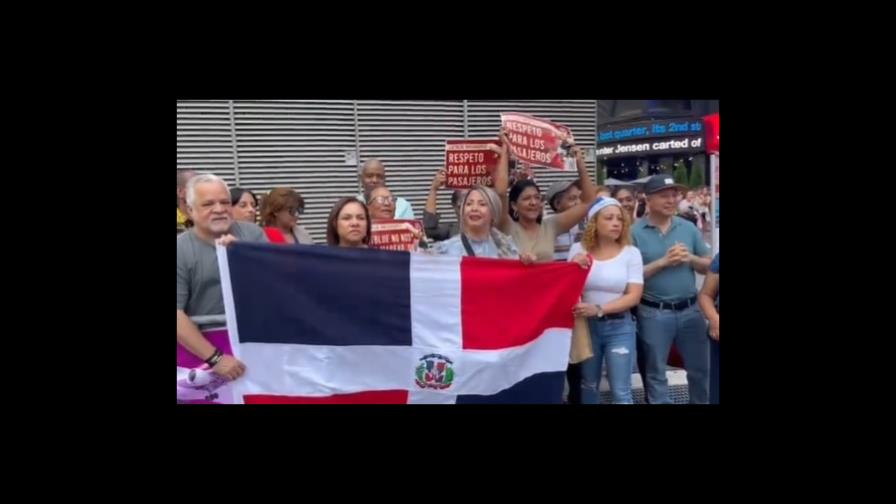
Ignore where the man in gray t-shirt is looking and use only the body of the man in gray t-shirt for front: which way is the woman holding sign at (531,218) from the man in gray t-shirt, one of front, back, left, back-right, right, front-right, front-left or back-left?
front-left

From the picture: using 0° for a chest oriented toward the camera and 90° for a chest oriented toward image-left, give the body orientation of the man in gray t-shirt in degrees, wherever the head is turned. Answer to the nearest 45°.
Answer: approximately 315°

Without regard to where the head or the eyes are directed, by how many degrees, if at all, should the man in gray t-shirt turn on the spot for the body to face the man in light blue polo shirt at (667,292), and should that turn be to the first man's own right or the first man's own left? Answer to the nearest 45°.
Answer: approximately 45° to the first man's own left

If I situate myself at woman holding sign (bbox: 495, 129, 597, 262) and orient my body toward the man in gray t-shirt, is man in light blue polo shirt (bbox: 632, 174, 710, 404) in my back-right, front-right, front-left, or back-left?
back-left
